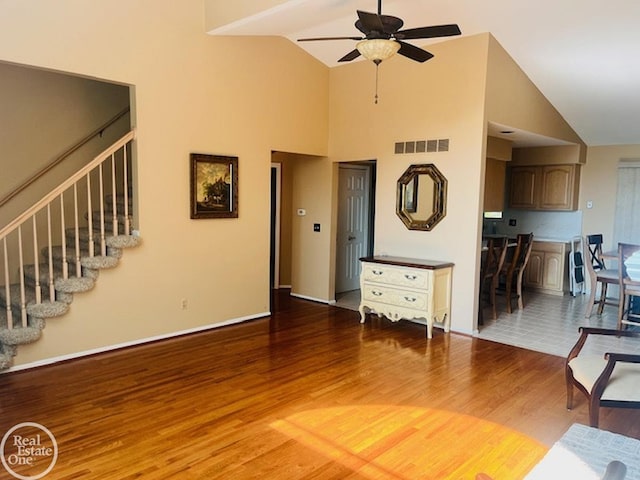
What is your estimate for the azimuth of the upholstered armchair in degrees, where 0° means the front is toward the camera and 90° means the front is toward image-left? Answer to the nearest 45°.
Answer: approximately 45°

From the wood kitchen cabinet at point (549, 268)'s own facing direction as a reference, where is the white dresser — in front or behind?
in front

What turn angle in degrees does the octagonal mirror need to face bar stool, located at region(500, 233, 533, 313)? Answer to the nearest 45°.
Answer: approximately 180°

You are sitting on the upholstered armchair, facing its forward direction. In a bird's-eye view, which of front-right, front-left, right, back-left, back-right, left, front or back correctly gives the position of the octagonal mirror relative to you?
right

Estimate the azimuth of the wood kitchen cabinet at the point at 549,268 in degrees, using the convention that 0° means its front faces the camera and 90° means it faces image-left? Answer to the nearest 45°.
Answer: approximately 45°
